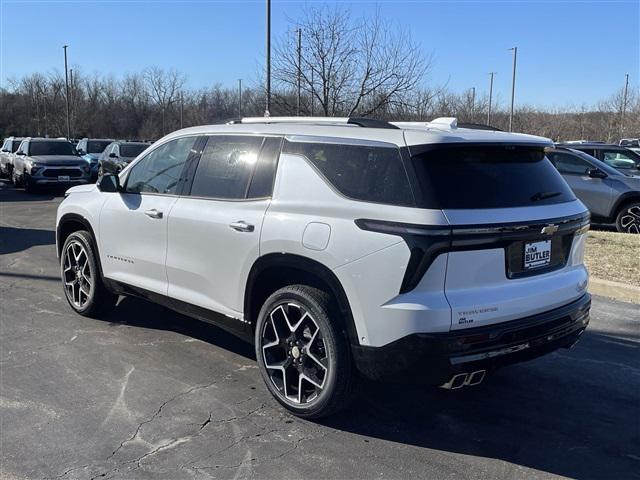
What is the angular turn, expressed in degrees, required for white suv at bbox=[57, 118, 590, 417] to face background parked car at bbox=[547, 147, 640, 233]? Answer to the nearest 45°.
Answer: approximately 90° to its right

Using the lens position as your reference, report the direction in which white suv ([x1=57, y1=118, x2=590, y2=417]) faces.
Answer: facing away from the viewer and to the left of the viewer

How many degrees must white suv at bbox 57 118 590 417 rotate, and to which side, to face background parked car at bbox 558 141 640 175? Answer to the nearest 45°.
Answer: approximately 90° to its right

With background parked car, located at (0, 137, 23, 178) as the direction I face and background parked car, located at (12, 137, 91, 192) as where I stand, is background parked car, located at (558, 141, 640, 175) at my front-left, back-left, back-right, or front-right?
back-right

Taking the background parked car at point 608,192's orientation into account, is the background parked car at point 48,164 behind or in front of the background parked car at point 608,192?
behind

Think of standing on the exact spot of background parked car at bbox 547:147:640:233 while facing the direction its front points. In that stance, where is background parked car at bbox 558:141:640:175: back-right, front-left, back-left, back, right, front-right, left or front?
back-left

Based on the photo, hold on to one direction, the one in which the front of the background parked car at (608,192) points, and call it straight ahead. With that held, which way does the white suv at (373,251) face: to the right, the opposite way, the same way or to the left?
the opposite way
